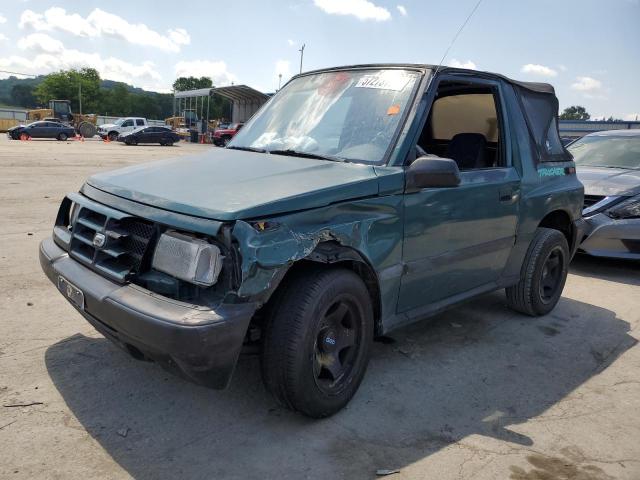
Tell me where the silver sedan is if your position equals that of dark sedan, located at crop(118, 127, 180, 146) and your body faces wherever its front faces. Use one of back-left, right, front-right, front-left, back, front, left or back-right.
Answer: left

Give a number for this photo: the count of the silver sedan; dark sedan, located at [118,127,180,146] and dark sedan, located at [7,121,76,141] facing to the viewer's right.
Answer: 0

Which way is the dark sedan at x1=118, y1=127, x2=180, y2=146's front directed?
to the viewer's left

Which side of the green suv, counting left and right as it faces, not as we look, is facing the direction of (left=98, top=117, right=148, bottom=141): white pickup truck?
right

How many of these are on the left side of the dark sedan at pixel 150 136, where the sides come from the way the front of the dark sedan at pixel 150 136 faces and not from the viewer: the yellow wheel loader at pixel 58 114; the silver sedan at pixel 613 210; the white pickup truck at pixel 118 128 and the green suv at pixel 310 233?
2

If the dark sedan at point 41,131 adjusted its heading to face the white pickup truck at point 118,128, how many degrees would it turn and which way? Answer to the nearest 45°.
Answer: approximately 135° to its right

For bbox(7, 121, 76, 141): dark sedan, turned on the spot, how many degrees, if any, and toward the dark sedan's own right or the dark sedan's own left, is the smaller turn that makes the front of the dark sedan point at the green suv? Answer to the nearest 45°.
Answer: approximately 90° to the dark sedan's own left

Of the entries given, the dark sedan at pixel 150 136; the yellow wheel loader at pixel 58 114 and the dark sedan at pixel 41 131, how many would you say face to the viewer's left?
2

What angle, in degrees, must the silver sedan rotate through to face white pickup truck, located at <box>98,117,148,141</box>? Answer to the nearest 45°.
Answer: approximately 90° to its right
